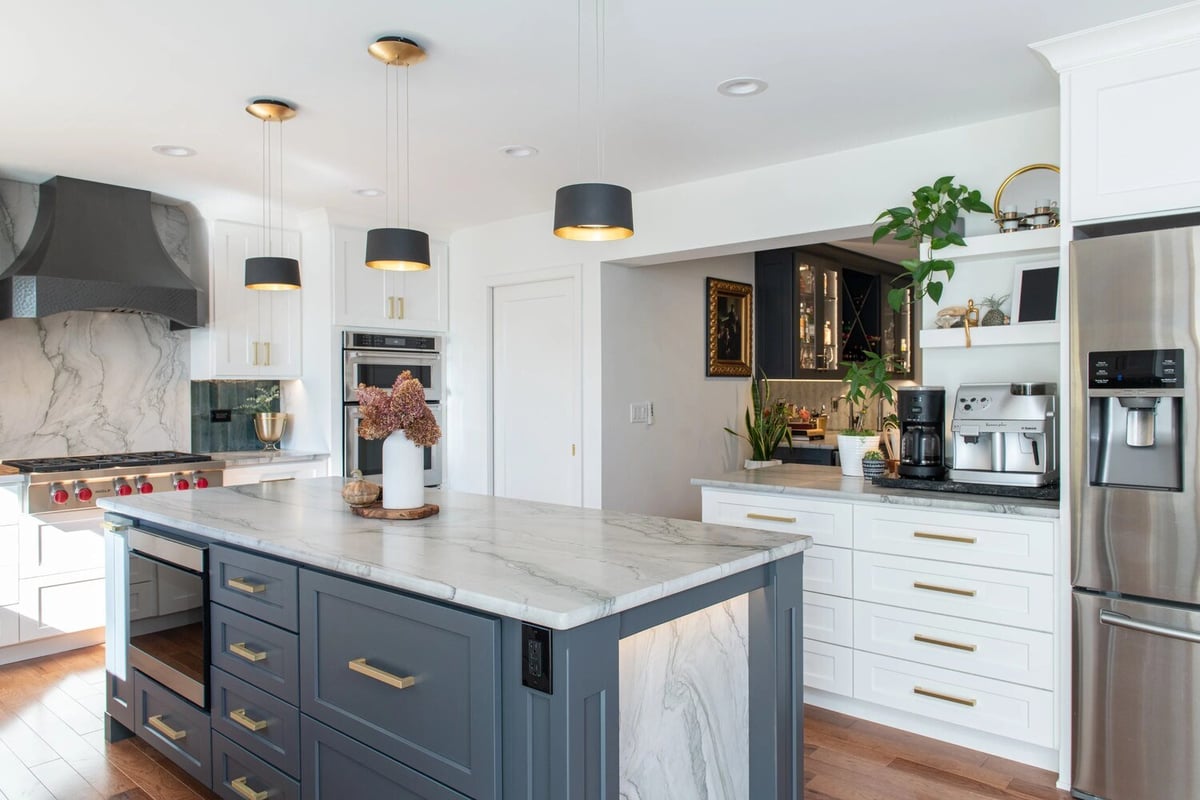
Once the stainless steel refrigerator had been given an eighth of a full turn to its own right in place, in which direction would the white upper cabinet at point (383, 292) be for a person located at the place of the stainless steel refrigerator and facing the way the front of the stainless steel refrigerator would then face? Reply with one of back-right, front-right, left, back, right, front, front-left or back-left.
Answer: front-right

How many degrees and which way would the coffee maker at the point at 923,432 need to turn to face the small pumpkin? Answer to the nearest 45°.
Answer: approximately 45° to its right

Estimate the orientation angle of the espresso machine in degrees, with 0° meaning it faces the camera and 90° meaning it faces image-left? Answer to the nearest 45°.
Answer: approximately 0°

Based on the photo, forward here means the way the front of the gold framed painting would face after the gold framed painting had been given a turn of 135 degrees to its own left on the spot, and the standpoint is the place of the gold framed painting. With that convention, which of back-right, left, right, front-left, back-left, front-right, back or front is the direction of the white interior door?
back-left

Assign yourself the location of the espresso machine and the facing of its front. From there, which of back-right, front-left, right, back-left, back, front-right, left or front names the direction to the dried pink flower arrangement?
front-right

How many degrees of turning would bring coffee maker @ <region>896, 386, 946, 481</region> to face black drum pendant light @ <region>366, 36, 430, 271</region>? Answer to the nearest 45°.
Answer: approximately 45° to its right

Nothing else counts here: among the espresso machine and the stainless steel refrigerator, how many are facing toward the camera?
2

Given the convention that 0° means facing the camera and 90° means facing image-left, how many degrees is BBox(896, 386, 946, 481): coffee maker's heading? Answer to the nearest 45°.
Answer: approximately 0°

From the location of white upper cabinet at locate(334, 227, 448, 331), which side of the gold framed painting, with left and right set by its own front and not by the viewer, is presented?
right

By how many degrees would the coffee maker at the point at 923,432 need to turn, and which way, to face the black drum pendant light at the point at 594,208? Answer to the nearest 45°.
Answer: approximately 45° to its right
